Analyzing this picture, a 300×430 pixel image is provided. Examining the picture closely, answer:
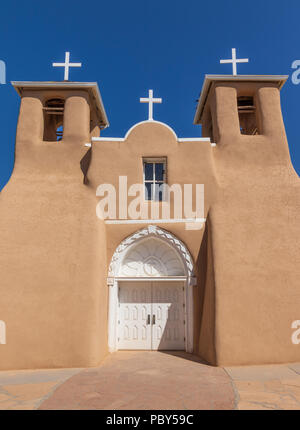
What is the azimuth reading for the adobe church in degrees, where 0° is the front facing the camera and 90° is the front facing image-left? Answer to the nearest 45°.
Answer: approximately 0°

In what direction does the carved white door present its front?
toward the camera
